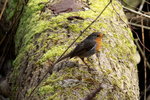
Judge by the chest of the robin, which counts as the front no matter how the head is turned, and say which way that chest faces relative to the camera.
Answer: to the viewer's right
